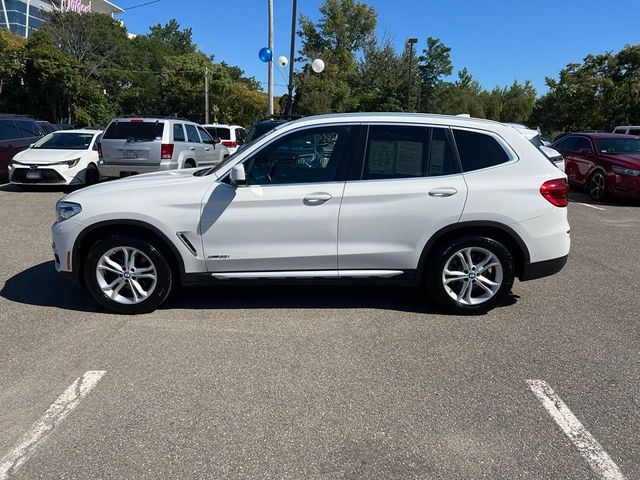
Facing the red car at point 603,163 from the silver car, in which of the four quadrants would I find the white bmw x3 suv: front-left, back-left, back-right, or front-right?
front-right

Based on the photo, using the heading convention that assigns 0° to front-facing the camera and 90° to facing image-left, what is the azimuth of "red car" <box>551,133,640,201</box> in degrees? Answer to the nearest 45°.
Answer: approximately 315°

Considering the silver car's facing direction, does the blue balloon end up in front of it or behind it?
in front

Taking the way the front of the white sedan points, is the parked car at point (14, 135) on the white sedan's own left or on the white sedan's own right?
on the white sedan's own right

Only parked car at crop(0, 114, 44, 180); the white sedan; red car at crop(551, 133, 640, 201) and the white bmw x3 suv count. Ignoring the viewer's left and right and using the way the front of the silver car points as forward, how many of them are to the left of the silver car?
2

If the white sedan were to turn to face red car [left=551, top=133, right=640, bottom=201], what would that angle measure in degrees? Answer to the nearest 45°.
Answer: approximately 90° to its left

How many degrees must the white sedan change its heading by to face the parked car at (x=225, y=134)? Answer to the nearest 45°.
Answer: approximately 180°

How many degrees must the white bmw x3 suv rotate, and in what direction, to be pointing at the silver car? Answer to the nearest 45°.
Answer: approximately 45° to its right

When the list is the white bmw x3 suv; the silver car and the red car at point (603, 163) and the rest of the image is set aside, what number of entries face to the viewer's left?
1

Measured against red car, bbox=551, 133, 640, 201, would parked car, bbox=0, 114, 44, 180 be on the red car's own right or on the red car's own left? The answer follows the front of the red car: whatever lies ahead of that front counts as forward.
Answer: on the red car's own right

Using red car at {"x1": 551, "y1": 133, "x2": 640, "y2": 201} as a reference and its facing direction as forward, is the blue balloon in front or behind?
behind

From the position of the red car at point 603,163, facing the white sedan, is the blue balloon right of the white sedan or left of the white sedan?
right

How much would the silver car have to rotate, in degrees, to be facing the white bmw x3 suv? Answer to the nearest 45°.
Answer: approximately 135° to its right

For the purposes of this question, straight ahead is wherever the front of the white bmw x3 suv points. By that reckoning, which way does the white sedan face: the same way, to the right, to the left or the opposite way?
to the left

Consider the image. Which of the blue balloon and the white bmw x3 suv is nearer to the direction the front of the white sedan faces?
the white bmw x3 suv

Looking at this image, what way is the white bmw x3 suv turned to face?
to the viewer's left

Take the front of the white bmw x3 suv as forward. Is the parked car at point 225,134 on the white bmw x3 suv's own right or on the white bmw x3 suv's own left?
on the white bmw x3 suv's own right

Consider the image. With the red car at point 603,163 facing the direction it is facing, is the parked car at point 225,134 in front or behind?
behind

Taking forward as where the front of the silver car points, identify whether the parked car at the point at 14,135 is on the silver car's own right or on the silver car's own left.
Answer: on the silver car's own left

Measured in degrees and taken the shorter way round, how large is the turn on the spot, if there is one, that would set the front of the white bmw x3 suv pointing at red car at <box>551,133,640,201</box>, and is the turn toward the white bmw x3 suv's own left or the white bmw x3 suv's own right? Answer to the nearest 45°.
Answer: approximately 135° to the white bmw x3 suv's own right
